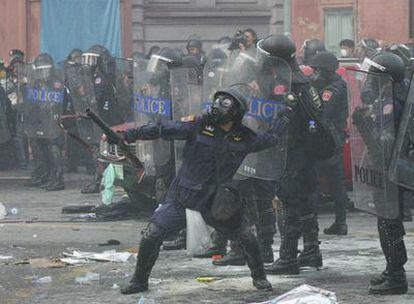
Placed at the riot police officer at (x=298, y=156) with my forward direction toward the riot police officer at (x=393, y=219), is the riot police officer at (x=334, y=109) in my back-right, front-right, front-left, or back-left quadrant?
back-left

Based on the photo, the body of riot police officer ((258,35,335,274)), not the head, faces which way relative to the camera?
to the viewer's left

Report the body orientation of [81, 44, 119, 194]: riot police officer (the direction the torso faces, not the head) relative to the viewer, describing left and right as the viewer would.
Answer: facing to the left of the viewer

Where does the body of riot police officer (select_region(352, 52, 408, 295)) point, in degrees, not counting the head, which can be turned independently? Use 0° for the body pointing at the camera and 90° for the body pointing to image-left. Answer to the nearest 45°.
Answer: approximately 90°

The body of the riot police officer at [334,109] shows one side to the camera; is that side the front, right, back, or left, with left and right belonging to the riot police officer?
left

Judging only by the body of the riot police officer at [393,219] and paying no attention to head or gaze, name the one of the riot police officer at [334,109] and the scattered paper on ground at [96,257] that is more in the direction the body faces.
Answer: the scattered paper on ground

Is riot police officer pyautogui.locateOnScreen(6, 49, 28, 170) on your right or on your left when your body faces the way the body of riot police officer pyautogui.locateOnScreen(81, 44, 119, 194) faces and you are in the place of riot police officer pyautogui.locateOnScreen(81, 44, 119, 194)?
on your right

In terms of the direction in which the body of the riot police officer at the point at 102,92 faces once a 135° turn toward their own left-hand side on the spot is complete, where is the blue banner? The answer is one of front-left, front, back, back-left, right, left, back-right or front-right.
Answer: back-left

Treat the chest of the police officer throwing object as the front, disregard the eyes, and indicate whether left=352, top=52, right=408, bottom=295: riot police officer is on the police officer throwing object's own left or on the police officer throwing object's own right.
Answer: on the police officer throwing object's own left
